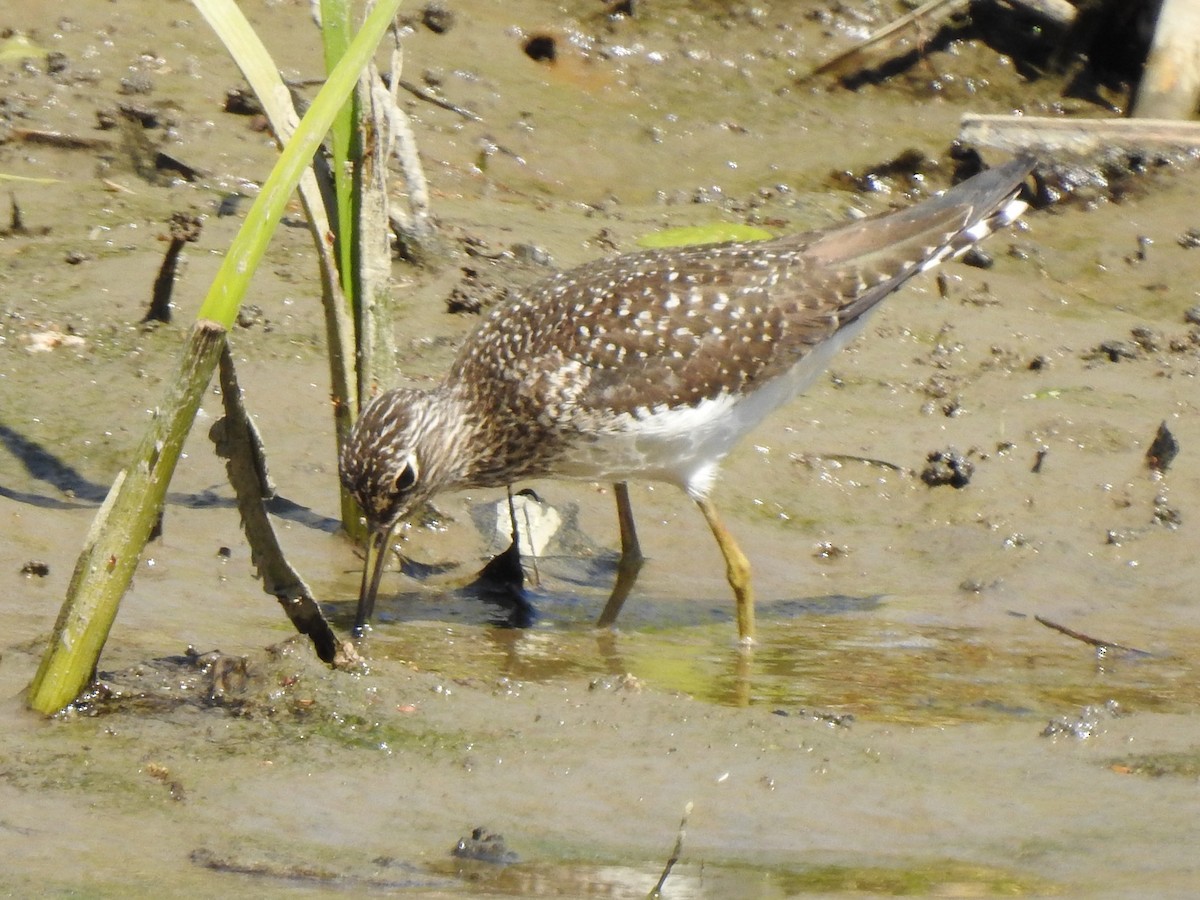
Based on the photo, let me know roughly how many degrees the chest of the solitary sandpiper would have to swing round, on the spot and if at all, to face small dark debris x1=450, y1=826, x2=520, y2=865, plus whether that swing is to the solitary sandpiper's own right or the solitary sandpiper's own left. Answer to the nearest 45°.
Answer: approximately 90° to the solitary sandpiper's own left

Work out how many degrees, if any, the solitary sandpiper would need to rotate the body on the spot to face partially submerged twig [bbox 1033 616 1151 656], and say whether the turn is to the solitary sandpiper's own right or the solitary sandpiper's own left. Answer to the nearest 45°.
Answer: approximately 180°

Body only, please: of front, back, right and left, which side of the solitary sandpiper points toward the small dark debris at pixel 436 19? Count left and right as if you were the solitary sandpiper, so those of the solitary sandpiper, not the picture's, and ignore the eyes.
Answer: right

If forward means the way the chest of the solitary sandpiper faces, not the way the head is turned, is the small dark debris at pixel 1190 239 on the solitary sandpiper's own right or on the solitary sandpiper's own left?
on the solitary sandpiper's own right

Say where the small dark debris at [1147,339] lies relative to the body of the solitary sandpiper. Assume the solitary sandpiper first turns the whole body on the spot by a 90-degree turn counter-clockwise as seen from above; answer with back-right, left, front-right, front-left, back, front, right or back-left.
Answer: back-left

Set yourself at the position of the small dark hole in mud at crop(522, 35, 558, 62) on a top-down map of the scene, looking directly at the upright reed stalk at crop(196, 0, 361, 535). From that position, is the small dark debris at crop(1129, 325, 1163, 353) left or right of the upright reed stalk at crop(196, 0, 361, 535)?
left

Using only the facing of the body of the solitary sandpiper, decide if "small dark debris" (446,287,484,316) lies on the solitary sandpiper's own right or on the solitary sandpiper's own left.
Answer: on the solitary sandpiper's own right

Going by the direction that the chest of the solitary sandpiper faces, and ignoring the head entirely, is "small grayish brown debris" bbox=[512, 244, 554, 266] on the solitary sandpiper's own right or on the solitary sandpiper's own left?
on the solitary sandpiper's own right

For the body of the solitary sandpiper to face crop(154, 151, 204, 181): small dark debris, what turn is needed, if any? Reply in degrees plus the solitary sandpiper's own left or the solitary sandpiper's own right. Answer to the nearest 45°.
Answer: approximately 45° to the solitary sandpiper's own right

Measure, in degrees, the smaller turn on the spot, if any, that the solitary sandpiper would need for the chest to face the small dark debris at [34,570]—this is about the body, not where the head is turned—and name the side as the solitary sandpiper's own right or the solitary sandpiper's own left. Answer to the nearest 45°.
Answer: approximately 45° to the solitary sandpiper's own left

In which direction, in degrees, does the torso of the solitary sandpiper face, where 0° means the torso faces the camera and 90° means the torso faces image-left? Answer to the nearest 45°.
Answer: approximately 90°

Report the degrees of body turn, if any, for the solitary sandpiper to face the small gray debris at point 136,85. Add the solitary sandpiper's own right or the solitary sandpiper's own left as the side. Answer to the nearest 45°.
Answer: approximately 45° to the solitary sandpiper's own right

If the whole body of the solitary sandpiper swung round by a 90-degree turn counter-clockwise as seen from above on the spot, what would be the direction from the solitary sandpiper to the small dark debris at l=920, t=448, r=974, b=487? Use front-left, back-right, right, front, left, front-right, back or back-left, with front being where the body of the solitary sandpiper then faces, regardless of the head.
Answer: back-left
